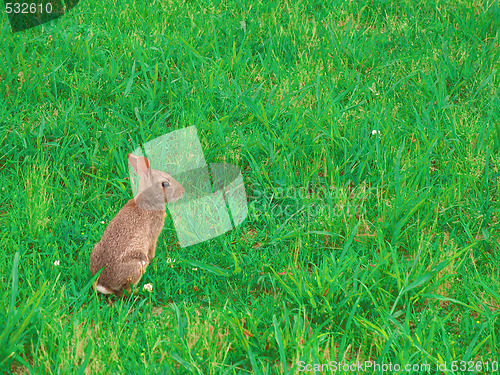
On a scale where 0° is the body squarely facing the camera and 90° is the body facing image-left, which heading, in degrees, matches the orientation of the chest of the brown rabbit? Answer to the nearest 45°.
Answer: approximately 270°
